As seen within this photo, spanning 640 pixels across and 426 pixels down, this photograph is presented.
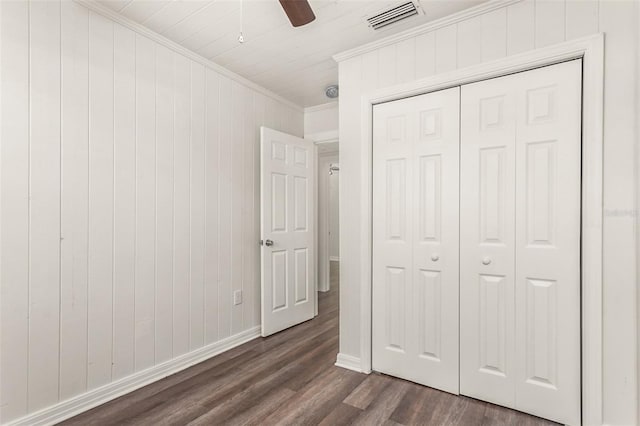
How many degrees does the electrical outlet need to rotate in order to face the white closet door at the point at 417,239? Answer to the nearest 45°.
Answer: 0° — it already faces it

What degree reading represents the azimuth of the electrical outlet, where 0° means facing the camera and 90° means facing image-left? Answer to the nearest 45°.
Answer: approximately 315°

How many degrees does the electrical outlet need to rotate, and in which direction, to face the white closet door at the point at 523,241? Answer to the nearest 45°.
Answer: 0° — it already faces it

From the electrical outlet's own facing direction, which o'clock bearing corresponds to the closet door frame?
The closet door frame is roughly at 12 o'clock from the electrical outlet.

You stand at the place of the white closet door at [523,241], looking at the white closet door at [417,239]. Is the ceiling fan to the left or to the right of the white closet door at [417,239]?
left
